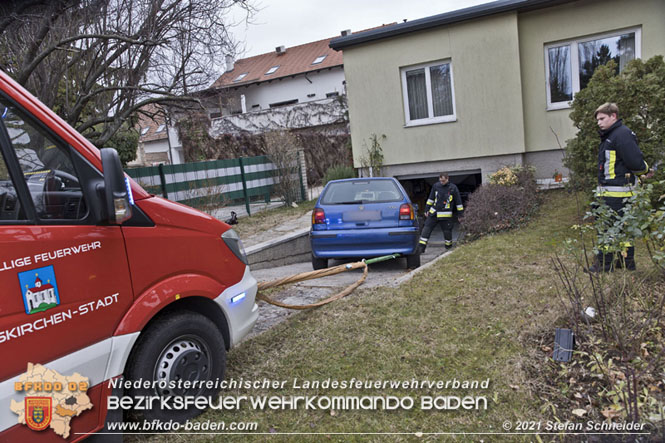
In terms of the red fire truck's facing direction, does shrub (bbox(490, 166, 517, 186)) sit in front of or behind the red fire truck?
in front

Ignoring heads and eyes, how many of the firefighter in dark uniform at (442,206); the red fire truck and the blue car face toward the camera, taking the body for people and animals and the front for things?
1

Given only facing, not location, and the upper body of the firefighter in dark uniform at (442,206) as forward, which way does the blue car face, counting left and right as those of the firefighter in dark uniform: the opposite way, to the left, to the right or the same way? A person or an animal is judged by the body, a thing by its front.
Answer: the opposite way

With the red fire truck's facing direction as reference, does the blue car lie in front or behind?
in front

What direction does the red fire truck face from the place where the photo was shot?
facing away from the viewer and to the right of the viewer

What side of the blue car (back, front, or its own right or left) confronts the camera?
back

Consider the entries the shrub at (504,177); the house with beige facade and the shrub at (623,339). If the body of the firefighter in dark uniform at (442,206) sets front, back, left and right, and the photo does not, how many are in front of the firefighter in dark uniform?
1

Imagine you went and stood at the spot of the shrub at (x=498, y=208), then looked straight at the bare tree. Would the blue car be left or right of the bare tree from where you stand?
left

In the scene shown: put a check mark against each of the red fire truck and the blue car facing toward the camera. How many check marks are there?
0

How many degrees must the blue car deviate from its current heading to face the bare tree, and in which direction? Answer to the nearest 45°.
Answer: approximately 90° to its left

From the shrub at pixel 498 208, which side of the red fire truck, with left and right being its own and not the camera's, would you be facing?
front

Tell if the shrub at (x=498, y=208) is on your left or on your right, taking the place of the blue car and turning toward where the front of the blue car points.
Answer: on your right

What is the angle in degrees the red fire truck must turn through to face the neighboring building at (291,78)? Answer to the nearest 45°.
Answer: approximately 45° to its left

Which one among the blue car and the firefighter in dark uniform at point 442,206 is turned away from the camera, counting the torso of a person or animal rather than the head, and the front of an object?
the blue car

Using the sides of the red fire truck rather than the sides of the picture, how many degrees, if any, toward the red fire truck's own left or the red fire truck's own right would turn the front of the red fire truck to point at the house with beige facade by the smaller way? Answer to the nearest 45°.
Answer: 0° — it already faces it

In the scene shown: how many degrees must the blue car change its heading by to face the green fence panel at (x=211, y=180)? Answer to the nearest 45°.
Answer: approximately 45° to its left
